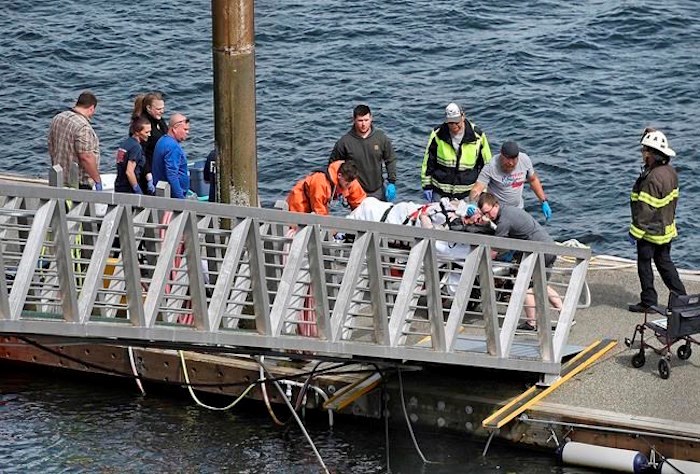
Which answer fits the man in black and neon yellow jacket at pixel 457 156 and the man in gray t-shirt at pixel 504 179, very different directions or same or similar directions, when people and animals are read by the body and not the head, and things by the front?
same or similar directions

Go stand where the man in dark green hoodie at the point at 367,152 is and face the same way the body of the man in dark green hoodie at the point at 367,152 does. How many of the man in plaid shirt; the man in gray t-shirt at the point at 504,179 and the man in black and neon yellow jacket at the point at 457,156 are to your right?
1

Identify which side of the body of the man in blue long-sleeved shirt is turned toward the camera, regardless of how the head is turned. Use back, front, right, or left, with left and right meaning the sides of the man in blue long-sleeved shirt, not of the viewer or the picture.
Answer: right

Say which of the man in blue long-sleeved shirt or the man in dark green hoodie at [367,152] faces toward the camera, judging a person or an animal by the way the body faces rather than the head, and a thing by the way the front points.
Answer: the man in dark green hoodie

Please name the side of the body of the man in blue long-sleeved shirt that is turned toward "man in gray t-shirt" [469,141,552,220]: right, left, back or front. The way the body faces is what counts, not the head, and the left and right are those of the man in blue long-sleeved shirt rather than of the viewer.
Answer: front

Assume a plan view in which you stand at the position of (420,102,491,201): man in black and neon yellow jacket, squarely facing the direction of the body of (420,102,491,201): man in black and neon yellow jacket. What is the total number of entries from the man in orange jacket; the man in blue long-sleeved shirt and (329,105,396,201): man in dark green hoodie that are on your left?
0

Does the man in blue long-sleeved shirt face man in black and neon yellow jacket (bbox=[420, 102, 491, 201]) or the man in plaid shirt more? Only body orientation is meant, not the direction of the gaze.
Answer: the man in black and neon yellow jacket

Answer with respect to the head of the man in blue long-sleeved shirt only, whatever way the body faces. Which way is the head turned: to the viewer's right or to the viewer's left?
to the viewer's right

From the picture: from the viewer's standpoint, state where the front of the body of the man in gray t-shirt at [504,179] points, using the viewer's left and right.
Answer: facing the viewer

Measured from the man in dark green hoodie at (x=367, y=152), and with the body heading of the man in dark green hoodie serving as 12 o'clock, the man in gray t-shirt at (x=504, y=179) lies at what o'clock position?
The man in gray t-shirt is roughly at 10 o'clock from the man in dark green hoodie.

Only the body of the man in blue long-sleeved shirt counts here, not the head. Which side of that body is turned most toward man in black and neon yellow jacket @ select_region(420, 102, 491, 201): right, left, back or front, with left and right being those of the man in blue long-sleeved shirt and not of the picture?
front

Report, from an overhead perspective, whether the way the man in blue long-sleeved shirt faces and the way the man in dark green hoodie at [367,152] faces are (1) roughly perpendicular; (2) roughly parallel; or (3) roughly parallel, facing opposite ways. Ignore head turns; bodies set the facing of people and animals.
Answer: roughly perpendicular

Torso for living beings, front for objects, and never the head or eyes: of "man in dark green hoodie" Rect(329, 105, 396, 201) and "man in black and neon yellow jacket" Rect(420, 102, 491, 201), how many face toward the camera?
2

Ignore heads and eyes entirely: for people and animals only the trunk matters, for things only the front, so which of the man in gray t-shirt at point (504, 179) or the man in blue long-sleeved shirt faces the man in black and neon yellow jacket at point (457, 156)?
the man in blue long-sleeved shirt
